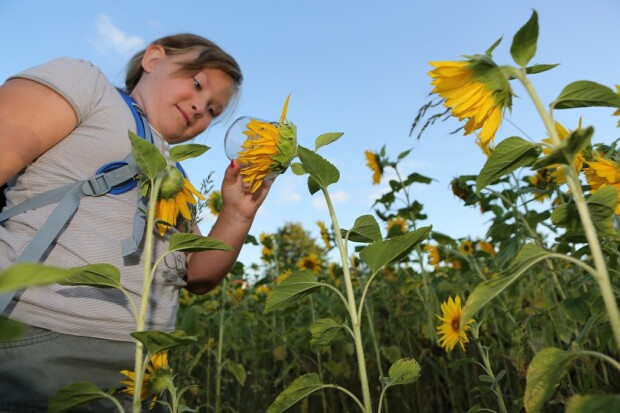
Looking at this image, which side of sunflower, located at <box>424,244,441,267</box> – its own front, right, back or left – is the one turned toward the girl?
front

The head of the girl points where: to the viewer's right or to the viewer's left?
to the viewer's right

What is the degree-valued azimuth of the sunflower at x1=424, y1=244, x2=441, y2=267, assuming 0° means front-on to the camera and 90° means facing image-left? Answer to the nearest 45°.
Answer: approximately 45°

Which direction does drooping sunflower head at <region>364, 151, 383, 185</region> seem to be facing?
to the viewer's left
